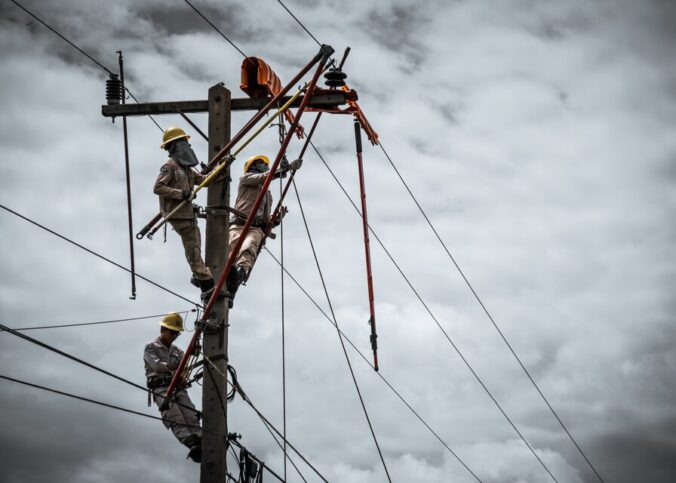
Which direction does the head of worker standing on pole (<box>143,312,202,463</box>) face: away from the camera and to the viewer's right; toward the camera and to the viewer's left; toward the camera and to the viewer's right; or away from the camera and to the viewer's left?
toward the camera and to the viewer's right

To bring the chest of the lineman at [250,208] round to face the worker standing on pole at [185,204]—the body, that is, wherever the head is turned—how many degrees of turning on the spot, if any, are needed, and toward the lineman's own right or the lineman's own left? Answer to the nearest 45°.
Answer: approximately 180°
